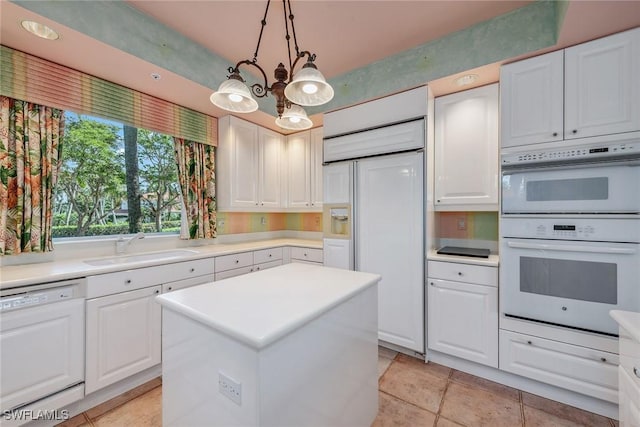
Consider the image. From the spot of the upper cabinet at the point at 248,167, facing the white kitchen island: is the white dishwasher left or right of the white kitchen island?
right

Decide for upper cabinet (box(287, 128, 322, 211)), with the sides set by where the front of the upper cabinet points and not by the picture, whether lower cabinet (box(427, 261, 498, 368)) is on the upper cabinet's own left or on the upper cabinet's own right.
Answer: on the upper cabinet's own left

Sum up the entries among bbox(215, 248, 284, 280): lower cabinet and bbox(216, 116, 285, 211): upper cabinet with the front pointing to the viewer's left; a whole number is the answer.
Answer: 0

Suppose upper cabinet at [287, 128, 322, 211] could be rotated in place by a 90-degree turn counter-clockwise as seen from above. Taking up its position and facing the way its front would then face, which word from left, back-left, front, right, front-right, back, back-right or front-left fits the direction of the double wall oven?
front

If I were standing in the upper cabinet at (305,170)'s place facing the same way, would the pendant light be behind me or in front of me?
in front

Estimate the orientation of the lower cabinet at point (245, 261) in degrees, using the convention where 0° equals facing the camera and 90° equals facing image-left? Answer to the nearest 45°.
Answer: approximately 315°

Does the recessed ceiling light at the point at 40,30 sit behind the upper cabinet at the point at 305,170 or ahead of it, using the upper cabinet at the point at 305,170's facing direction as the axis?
ahead

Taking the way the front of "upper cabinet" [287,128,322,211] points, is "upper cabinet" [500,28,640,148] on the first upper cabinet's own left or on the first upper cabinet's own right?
on the first upper cabinet's own left

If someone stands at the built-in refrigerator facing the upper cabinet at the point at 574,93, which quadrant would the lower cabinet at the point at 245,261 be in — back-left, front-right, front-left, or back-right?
back-right

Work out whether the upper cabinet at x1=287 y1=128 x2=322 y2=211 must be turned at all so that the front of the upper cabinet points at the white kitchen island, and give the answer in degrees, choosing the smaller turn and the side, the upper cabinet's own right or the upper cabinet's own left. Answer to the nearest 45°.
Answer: approximately 45° to the upper cabinet's own left

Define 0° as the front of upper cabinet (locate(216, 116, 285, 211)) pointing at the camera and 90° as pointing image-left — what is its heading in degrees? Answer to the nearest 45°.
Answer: approximately 315°

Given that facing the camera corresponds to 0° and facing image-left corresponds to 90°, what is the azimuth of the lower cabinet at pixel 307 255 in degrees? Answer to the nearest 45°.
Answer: approximately 45°
